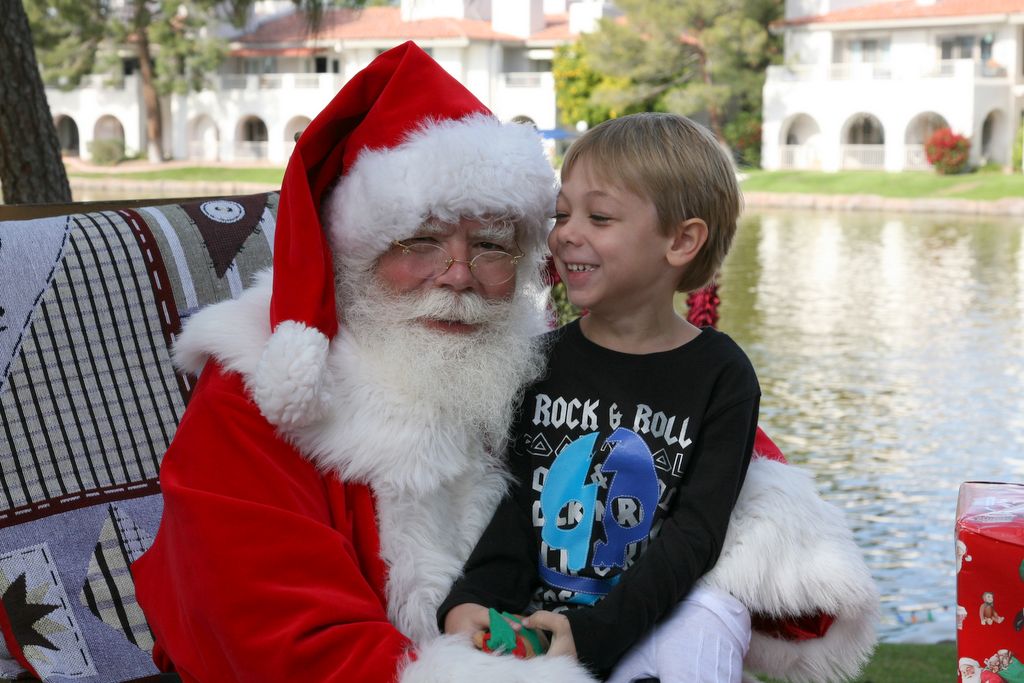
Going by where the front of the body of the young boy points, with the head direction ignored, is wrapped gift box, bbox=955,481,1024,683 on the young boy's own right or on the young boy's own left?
on the young boy's own left

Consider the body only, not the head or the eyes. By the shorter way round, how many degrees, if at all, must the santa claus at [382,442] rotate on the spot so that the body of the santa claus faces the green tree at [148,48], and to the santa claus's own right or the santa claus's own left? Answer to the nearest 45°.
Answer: approximately 135° to the santa claus's own left

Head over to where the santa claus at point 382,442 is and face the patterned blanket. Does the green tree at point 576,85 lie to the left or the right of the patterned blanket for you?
right

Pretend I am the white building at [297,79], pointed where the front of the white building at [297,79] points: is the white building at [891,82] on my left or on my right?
on my left

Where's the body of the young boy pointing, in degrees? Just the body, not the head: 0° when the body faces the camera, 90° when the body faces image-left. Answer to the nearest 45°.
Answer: approximately 45°

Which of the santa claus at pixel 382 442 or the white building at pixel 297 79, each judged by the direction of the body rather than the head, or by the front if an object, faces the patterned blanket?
the white building

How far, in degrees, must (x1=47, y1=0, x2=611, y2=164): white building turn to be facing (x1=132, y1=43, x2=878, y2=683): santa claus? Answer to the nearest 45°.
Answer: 0° — it already faces them

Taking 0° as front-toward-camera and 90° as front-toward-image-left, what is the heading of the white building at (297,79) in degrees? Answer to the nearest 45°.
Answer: approximately 0°

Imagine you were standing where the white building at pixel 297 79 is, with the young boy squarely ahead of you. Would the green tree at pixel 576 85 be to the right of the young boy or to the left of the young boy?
left

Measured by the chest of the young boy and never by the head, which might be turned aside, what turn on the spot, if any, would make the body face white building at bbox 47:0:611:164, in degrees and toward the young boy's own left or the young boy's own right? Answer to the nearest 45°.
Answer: approximately 135° to the young boy's own right
